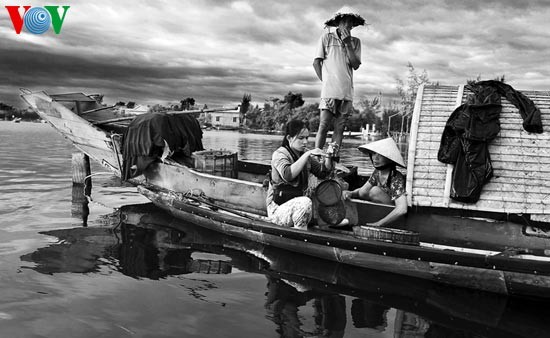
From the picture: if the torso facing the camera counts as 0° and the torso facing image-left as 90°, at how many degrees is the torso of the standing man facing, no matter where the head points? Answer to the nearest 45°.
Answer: approximately 315°

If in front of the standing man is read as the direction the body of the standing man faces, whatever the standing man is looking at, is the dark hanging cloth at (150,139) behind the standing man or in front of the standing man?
behind

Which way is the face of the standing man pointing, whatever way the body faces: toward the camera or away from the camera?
toward the camera
